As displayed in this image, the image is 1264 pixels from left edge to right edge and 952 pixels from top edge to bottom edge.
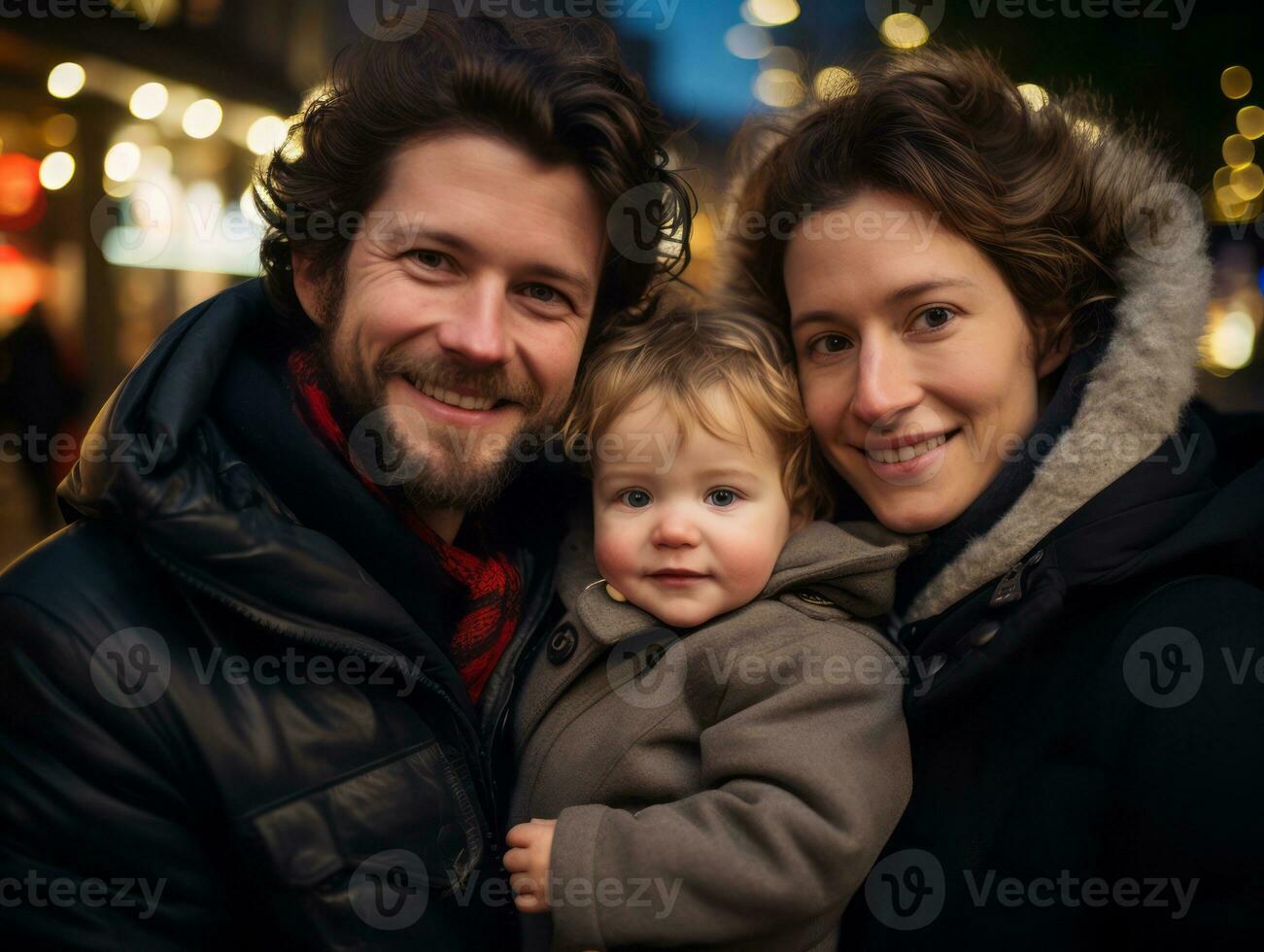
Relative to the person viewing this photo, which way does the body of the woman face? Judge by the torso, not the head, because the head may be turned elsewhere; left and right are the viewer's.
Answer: facing the viewer and to the left of the viewer

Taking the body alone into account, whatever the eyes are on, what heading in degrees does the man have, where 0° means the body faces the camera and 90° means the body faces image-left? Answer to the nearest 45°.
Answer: approximately 315°
